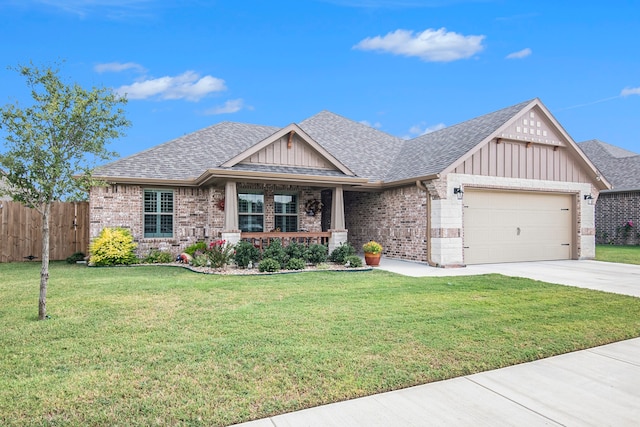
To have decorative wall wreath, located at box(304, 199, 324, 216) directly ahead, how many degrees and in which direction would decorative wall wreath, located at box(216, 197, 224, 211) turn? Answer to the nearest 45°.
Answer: approximately 90° to its left

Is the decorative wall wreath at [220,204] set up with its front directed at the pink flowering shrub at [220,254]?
yes

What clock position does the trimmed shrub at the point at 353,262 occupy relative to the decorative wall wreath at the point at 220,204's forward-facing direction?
The trimmed shrub is roughly at 10 o'clock from the decorative wall wreath.

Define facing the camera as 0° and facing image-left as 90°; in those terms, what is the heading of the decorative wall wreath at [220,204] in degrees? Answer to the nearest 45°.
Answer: approximately 0°

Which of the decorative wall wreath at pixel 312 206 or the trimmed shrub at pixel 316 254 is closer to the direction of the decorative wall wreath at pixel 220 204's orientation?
the trimmed shrub

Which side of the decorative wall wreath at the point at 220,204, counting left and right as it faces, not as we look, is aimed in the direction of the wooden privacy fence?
right

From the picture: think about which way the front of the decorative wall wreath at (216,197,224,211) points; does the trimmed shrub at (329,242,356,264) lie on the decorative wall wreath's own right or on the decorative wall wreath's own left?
on the decorative wall wreath's own left

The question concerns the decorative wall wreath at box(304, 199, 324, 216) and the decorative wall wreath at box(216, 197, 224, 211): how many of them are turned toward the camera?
2

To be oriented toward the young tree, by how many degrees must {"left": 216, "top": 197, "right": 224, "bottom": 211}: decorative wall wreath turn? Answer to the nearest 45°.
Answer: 0° — it already faces it

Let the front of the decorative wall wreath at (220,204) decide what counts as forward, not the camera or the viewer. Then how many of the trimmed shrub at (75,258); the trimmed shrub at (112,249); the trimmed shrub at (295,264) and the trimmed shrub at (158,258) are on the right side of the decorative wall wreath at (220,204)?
3

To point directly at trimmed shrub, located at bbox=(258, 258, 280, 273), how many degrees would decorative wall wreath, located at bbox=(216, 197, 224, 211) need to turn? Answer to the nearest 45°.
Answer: approximately 45° to its left

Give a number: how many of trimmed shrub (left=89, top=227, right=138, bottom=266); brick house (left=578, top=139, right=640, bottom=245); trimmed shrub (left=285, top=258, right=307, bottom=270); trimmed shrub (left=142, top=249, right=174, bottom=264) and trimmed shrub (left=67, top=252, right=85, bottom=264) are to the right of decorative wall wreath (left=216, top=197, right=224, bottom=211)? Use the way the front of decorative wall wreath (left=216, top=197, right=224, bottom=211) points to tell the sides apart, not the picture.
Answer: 3
